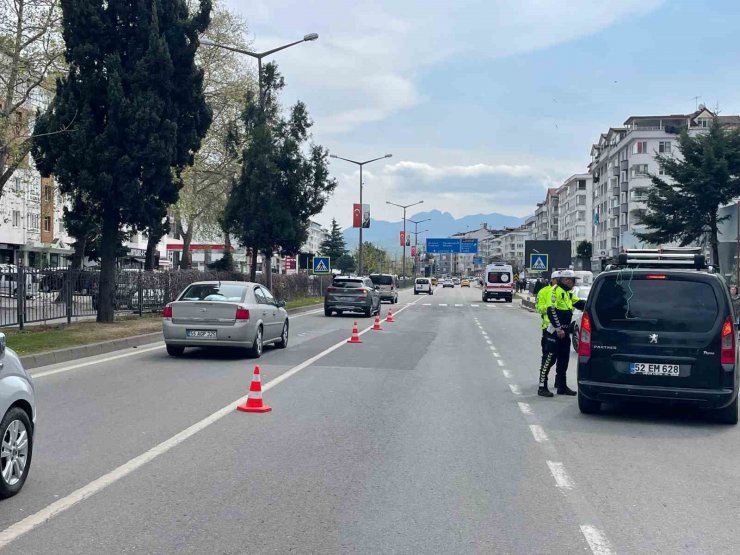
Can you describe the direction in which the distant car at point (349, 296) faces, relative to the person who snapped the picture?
facing away from the viewer

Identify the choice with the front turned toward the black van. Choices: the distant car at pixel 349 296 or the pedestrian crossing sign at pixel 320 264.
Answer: the pedestrian crossing sign

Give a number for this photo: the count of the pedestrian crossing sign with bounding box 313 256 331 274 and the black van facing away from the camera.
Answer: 1

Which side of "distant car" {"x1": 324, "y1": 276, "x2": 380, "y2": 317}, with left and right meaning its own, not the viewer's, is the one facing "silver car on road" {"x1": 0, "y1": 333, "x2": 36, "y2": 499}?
back

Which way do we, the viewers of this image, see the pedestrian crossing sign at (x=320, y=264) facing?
facing the viewer

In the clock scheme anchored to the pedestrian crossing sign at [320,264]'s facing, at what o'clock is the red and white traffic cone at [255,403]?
The red and white traffic cone is roughly at 12 o'clock from the pedestrian crossing sign.

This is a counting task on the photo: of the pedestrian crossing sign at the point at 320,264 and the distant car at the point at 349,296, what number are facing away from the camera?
1

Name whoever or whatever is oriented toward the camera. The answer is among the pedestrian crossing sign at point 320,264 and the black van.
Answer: the pedestrian crossing sign

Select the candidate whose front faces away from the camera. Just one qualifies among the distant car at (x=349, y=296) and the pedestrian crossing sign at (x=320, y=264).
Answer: the distant car

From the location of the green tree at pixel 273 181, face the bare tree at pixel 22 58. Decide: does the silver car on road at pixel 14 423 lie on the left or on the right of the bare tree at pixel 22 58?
left

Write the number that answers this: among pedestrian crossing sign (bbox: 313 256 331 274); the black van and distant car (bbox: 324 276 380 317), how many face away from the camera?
2

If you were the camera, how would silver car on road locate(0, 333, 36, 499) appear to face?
facing away from the viewer and to the right of the viewer

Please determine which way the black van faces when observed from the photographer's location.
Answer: facing away from the viewer

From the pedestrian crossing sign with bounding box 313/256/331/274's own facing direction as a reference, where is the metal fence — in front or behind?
in front

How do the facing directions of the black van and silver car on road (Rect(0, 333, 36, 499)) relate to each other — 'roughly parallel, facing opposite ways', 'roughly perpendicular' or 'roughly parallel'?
roughly parallel

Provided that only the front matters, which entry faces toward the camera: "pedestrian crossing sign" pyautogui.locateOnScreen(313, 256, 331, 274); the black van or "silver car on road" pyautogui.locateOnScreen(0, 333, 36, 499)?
the pedestrian crossing sign

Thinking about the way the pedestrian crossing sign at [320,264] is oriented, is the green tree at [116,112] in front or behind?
in front
